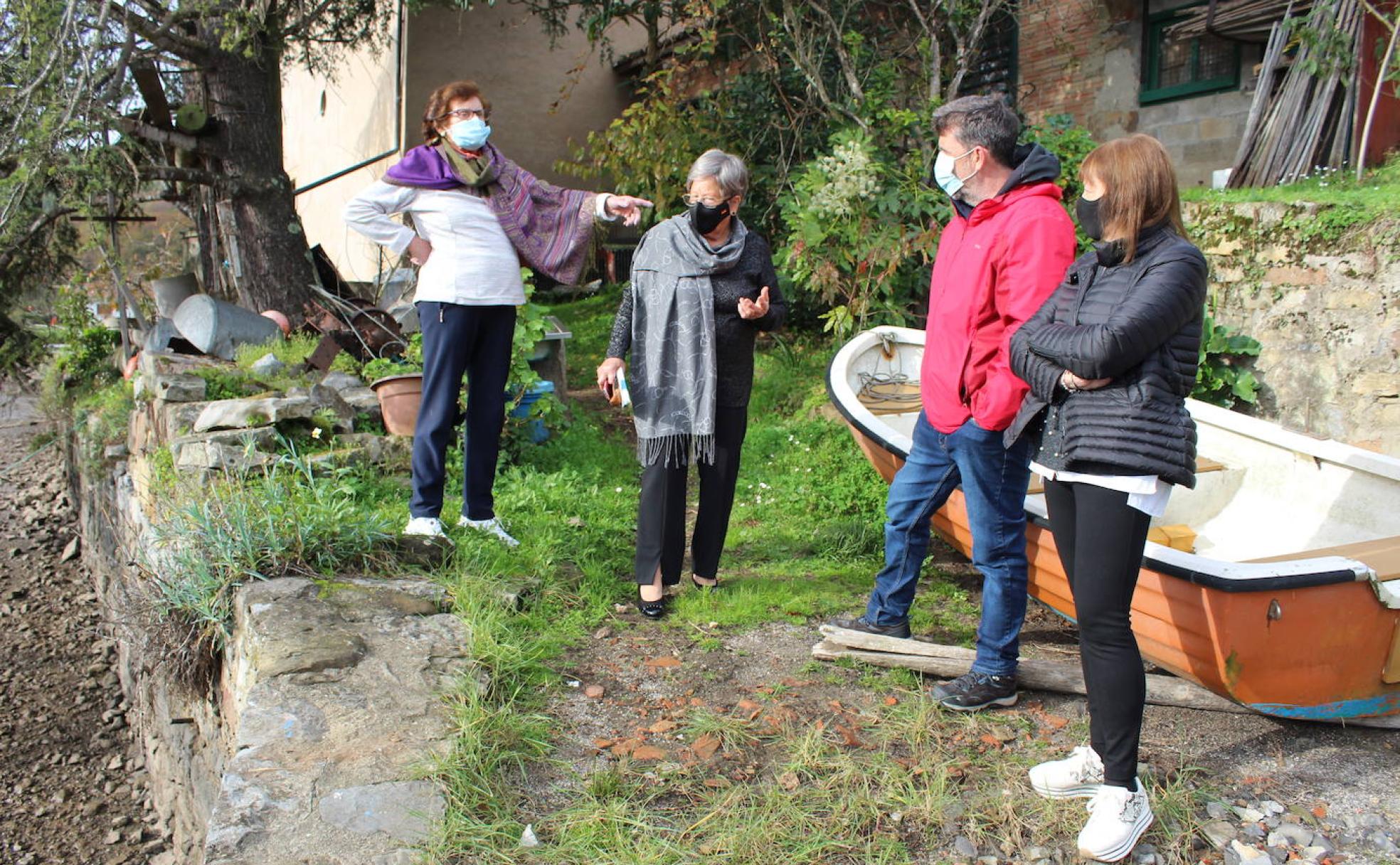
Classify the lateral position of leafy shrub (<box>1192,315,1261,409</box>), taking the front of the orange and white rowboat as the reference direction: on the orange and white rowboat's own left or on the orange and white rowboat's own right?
on the orange and white rowboat's own right

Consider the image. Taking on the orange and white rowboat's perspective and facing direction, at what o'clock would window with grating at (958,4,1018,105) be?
The window with grating is roughly at 1 o'clock from the orange and white rowboat.

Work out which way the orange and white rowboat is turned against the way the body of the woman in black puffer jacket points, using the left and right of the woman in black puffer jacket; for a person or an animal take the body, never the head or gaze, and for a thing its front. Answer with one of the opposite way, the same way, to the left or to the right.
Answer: to the right

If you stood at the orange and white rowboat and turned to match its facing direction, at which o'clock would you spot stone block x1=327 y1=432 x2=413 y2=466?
The stone block is roughly at 11 o'clock from the orange and white rowboat.

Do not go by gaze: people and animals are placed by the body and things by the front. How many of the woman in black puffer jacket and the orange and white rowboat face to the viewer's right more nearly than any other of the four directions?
0

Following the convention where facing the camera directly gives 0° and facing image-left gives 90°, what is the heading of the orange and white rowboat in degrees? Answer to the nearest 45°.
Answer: approximately 135°

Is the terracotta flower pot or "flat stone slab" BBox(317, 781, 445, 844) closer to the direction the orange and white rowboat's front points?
the terracotta flower pot

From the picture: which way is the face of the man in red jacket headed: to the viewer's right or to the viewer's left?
to the viewer's left

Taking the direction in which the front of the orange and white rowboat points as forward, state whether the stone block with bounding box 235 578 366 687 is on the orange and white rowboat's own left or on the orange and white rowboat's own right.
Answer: on the orange and white rowboat's own left

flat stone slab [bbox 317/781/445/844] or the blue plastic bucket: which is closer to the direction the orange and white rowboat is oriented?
the blue plastic bucket

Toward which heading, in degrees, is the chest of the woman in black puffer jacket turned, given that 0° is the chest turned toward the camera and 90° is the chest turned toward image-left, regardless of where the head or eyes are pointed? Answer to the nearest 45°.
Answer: approximately 45°

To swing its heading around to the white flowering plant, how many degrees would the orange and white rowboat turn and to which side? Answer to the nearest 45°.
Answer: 0° — it already faces it

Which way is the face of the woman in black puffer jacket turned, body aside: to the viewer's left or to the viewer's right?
to the viewer's left

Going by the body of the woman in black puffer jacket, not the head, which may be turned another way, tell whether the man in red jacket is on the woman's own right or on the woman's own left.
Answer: on the woman's own right
